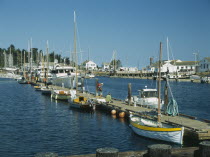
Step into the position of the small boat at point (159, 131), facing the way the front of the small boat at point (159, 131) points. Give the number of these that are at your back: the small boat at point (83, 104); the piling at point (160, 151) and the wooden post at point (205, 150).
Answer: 1
